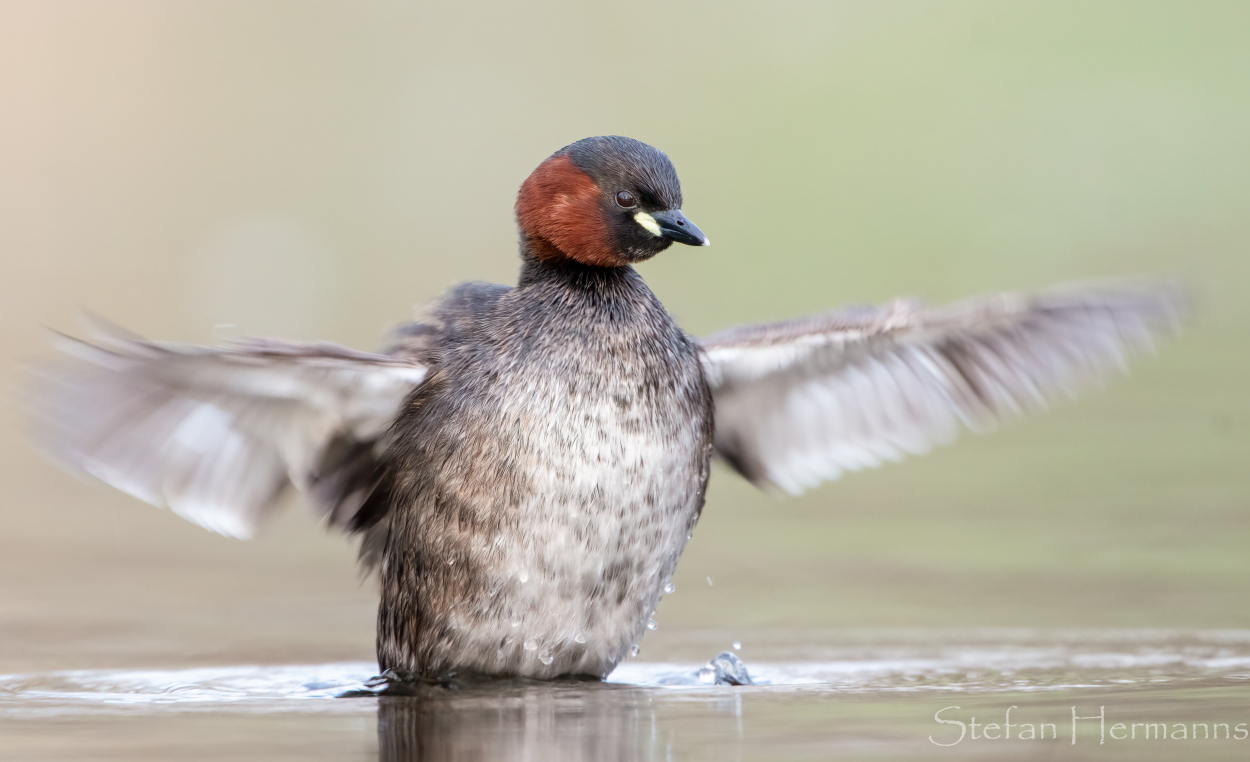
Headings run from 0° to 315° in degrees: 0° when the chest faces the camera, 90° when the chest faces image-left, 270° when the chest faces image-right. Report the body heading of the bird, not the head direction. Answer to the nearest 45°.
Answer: approximately 315°
